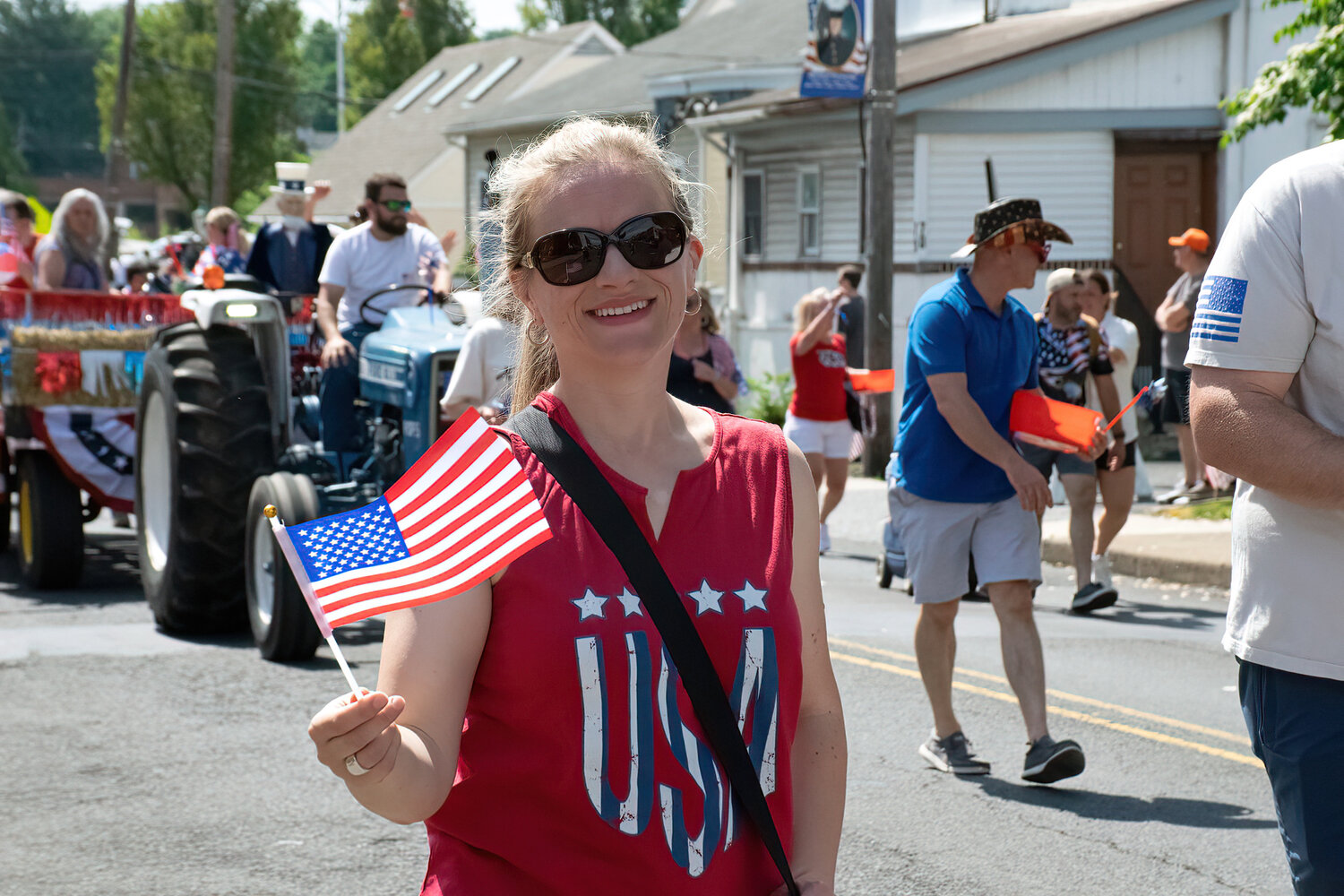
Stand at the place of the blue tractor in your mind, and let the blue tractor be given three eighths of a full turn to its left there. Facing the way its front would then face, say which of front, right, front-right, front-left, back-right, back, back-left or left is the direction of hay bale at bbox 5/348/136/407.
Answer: front-left

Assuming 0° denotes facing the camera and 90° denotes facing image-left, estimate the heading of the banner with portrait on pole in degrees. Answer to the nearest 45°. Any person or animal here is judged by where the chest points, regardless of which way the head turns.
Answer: approximately 0°

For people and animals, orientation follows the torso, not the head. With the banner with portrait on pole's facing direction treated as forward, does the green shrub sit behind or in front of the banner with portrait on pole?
behind

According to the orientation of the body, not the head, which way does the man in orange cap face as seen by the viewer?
to the viewer's left

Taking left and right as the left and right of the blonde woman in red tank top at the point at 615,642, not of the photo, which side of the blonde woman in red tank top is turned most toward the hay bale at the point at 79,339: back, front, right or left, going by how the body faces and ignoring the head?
back

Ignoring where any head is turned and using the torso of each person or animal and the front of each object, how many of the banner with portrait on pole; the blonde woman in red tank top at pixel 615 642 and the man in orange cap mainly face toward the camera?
2

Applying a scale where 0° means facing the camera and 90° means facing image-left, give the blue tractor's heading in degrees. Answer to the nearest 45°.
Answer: approximately 315°

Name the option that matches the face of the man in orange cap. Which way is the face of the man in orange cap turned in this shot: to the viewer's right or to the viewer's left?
to the viewer's left

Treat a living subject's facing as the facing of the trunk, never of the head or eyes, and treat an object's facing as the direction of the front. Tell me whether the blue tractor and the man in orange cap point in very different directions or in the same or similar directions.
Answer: very different directions
